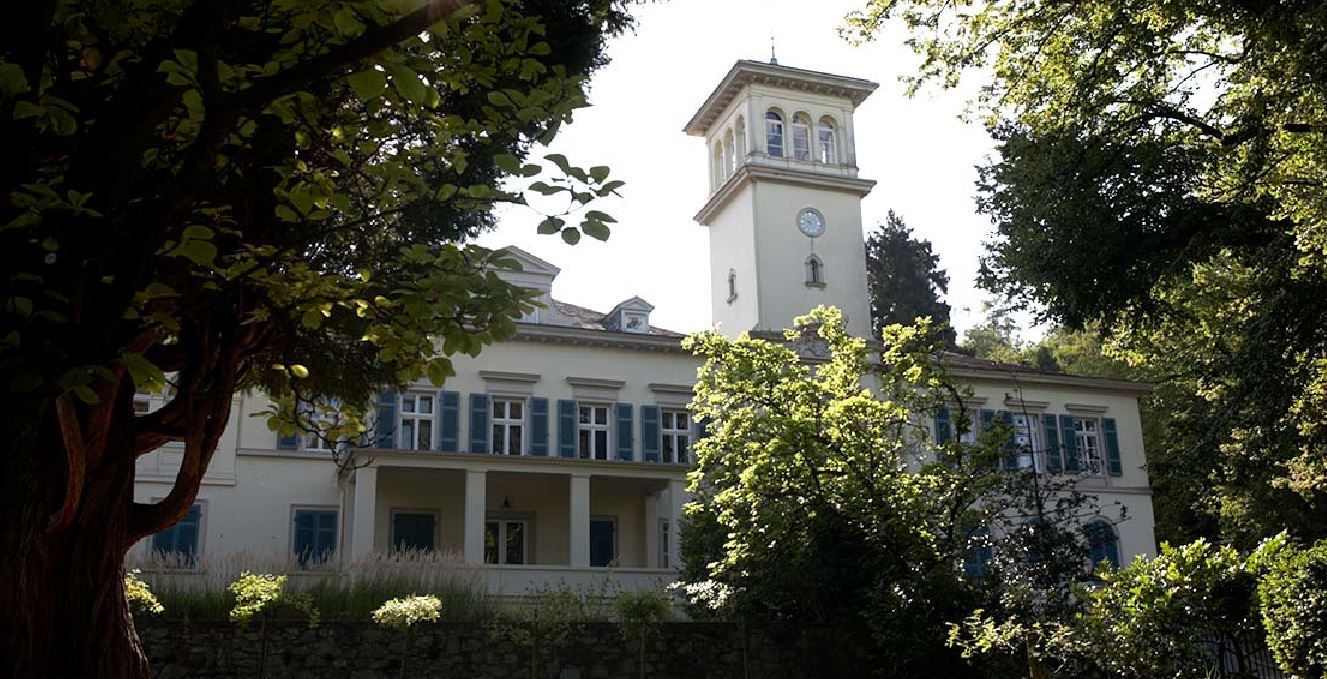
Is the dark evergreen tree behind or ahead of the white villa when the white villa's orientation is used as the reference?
behind

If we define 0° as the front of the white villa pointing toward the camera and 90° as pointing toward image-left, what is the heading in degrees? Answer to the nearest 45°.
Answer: approximately 0°

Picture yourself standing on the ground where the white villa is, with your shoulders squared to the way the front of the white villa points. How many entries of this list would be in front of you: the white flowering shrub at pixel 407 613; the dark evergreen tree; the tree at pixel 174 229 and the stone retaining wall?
3

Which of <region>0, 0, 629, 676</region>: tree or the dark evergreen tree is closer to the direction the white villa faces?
the tree

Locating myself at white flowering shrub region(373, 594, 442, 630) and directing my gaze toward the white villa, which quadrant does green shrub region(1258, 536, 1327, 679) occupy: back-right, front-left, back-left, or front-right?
back-right

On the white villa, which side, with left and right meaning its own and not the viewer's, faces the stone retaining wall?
front

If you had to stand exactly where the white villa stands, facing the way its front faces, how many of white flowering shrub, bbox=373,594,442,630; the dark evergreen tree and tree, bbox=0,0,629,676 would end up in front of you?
2

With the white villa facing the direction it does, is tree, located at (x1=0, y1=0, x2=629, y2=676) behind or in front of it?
in front

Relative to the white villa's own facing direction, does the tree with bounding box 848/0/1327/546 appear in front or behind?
in front

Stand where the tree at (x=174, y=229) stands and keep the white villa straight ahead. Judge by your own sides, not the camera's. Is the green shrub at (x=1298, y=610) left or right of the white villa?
right

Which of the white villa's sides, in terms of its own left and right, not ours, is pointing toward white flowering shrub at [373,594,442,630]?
front
